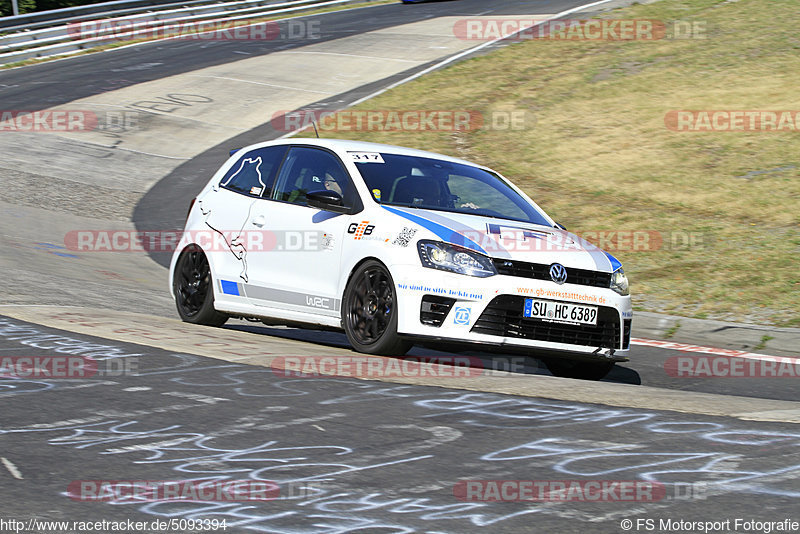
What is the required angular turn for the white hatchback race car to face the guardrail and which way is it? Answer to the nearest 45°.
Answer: approximately 135° to its left

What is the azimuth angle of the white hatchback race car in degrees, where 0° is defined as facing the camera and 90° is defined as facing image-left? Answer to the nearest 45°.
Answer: approximately 315°
